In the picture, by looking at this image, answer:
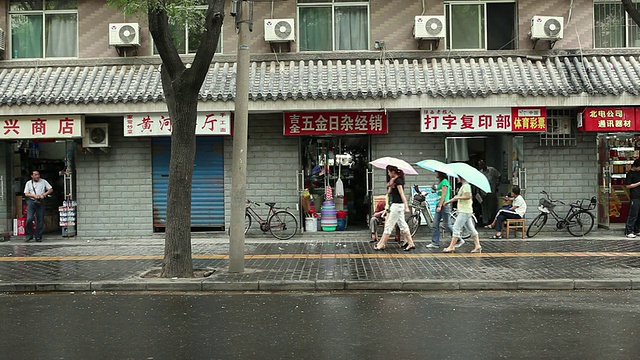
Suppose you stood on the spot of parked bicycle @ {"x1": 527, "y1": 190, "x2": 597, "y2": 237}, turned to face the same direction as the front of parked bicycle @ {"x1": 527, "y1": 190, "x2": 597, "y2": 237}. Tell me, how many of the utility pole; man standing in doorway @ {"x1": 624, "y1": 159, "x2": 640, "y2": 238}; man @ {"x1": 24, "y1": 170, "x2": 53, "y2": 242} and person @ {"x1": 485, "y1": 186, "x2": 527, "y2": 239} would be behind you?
1

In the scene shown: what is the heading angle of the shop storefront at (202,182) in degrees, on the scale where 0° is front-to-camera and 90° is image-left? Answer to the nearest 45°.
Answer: approximately 0°

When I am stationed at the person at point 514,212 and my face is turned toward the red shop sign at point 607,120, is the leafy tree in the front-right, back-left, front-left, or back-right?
back-right

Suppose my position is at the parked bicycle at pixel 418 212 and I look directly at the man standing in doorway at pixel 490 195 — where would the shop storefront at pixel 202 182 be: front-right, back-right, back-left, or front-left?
back-left

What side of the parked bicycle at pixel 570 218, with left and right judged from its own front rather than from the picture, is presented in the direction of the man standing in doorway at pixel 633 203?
back

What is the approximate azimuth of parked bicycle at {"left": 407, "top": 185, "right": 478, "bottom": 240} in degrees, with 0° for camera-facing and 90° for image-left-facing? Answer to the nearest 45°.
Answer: approximately 90°

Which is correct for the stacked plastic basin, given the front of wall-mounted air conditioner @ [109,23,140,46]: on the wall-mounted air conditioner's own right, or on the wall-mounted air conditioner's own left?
on the wall-mounted air conditioner's own left

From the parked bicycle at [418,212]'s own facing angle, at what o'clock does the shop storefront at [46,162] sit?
The shop storefront is roughly at 12 o'clock from the parked bicycle.

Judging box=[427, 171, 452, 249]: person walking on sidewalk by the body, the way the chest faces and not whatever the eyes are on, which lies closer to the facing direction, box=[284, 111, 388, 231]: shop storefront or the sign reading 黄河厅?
the sign reading 黄河厅

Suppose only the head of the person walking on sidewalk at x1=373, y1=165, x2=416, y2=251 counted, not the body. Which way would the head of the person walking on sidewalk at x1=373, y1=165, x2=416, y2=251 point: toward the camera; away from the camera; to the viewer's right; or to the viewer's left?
to the viewer's left
